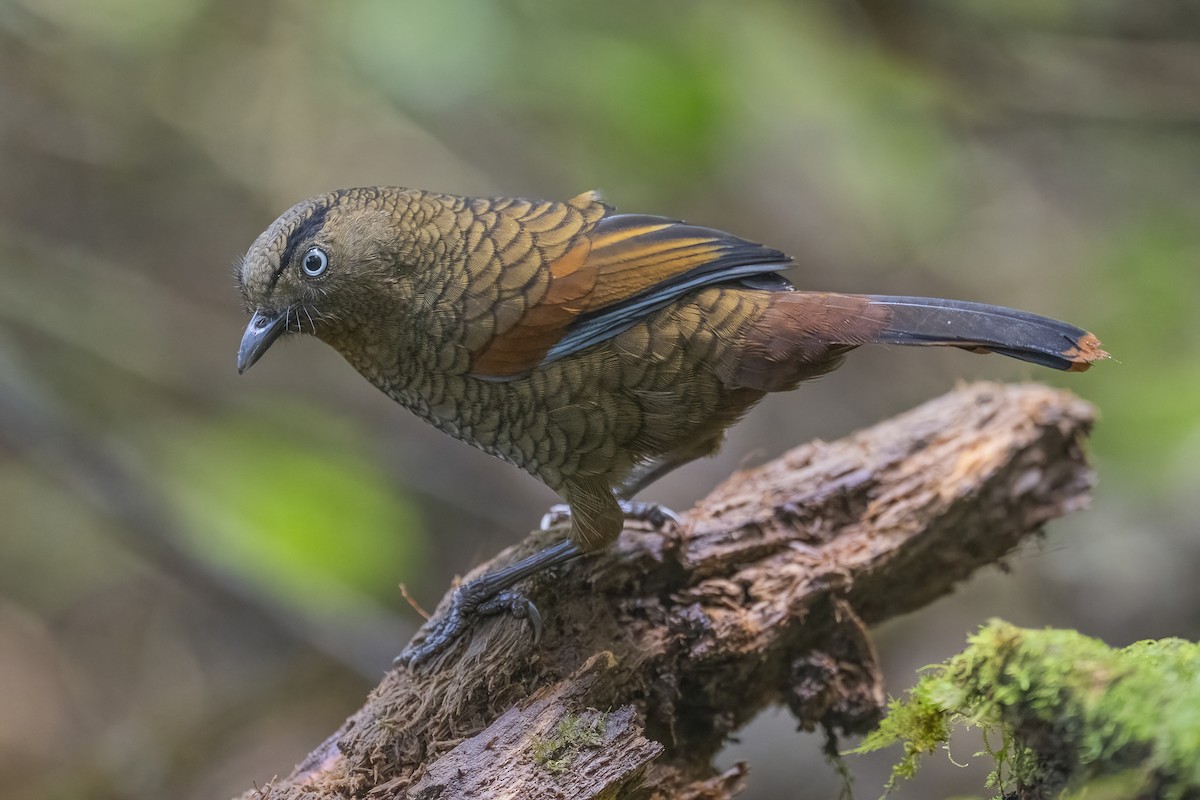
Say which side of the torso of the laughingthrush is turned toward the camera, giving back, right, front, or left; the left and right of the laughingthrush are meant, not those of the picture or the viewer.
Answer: left
